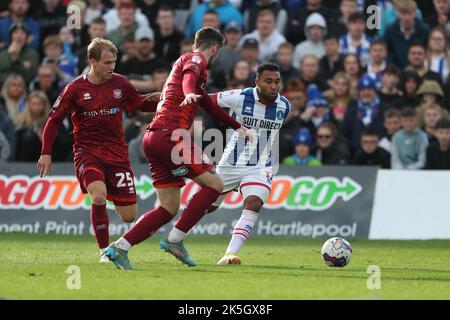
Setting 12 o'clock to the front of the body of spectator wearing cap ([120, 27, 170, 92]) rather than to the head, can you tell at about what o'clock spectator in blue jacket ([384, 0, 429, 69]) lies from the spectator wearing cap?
The spectator in blue jacket is roughly at 9 o'clock from the spectator wearing cap.

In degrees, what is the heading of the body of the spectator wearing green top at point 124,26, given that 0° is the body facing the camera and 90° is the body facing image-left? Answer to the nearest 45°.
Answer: approximately 0°

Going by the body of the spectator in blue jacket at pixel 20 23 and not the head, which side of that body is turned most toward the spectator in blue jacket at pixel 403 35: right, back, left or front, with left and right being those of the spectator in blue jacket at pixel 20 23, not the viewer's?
left

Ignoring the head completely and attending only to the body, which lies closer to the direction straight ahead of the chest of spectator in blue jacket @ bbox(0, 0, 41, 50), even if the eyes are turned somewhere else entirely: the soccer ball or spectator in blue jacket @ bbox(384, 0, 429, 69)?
the soccer ball

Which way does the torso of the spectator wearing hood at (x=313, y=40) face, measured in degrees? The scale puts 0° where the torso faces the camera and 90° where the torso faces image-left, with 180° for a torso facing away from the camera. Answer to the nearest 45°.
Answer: approximately 0°

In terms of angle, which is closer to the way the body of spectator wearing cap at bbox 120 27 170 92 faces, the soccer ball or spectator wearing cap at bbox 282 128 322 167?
the soccer ball

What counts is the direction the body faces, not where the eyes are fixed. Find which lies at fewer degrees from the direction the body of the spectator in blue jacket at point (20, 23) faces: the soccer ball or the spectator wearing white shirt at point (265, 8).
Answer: the soccer ball

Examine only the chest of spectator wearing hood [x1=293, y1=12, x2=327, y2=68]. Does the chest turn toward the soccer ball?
yes
